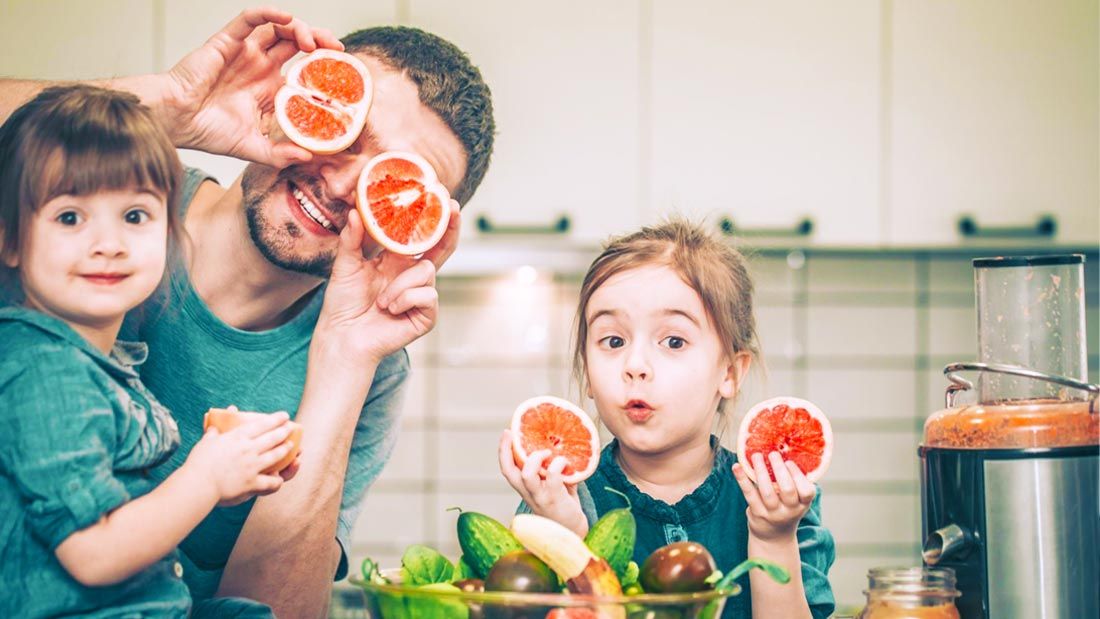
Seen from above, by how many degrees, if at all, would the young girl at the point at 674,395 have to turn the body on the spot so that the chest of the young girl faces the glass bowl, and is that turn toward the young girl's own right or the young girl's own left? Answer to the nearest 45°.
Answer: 0° — they already face it

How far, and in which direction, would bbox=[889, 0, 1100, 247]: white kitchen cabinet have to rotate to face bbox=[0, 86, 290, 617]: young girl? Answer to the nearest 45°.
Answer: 0° — it already faces them

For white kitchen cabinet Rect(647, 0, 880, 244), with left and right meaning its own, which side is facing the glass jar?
front

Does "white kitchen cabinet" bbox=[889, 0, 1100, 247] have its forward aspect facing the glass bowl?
yes

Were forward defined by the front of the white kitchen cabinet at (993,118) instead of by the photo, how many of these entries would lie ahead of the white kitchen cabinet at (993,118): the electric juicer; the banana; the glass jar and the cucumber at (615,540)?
4

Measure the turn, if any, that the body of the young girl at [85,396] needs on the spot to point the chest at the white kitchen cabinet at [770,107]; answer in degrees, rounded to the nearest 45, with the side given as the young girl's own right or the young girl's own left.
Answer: approximately 90° to the young girl's own left

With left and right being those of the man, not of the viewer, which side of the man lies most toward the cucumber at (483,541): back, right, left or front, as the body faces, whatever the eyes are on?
front
